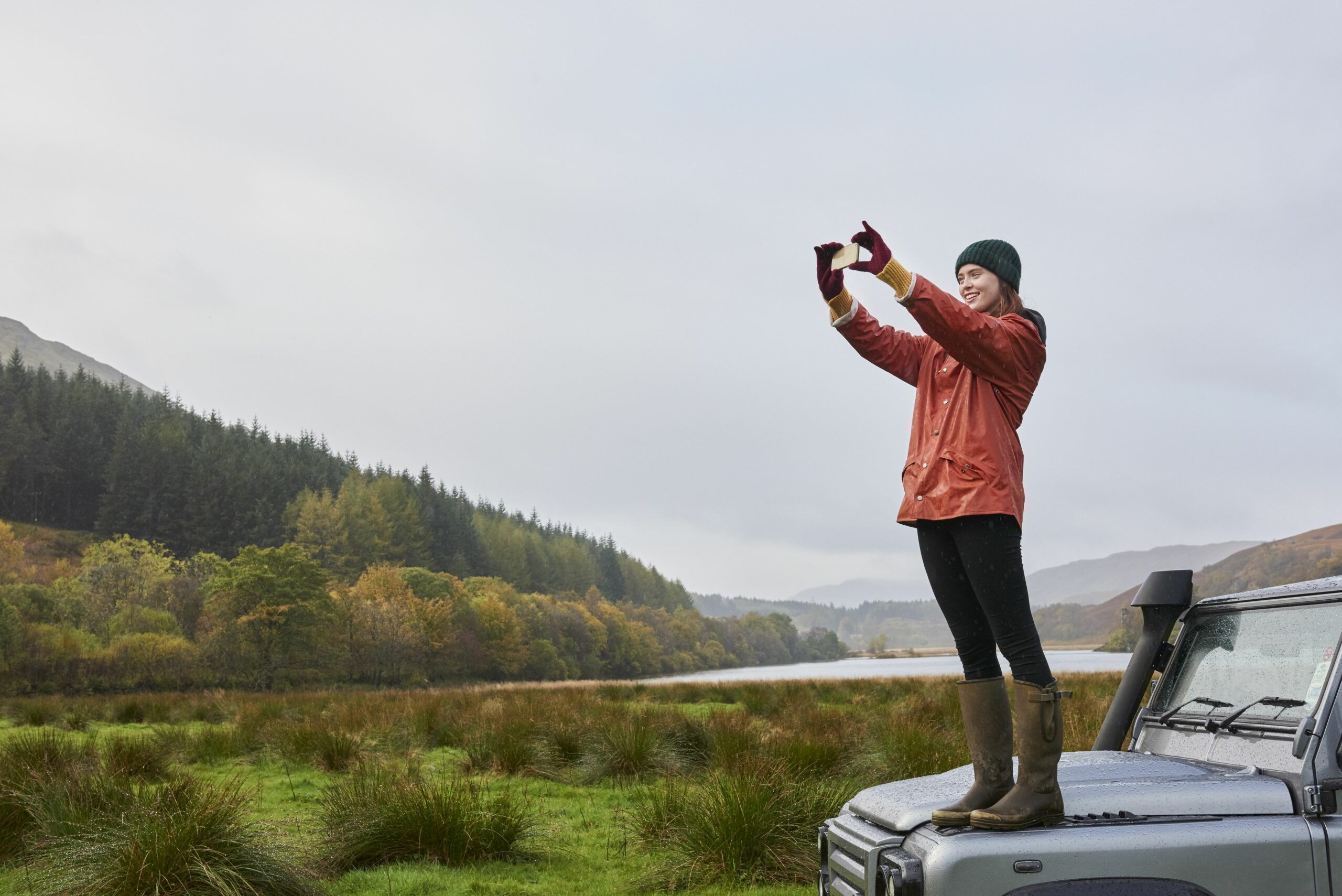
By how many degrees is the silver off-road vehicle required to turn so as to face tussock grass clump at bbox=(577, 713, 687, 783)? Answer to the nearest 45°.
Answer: approximately 90° to its right

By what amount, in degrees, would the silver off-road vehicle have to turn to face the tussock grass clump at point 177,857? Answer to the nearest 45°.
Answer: approximately 45° to its right

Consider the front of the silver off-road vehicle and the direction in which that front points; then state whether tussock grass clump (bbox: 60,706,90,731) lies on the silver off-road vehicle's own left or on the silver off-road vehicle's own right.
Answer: on the silver off-road vehicle's own right

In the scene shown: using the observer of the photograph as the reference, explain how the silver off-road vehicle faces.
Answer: facing the viewer and to the left of the viewer

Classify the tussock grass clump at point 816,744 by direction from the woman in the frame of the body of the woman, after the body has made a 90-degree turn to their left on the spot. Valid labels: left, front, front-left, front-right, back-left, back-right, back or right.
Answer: back-left
